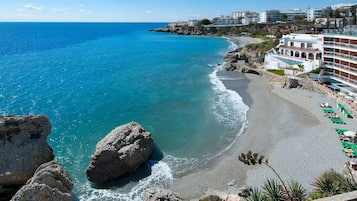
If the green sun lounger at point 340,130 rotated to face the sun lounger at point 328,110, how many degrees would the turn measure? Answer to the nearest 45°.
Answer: approximately 90° to its right

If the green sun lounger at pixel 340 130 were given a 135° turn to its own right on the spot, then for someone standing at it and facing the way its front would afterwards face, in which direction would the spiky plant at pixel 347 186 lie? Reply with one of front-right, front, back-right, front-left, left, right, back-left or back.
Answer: back-right

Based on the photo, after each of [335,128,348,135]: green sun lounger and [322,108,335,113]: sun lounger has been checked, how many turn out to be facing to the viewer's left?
2

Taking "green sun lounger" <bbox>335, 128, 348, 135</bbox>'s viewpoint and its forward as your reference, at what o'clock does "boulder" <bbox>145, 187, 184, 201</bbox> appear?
The boulder is roughly at 10 o'clock from the green sun lounger.

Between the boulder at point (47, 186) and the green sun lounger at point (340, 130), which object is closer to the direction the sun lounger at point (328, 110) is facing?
the boulder

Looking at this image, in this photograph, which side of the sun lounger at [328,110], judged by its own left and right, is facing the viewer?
left

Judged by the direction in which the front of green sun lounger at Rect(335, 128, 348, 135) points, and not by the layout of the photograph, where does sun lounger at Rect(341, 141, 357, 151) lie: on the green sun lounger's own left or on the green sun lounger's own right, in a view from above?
on the green sun lounger's own left

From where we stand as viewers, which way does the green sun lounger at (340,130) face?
facing to the left of the viewer

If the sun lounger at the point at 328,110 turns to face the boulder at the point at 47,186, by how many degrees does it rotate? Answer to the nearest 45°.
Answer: approximately 45° to its left

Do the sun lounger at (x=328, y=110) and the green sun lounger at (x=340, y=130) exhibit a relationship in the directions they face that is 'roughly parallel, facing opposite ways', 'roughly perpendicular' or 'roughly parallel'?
roughly parallel

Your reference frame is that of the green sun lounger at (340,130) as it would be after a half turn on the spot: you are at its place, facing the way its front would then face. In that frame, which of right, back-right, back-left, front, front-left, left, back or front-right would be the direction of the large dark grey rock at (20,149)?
back-right

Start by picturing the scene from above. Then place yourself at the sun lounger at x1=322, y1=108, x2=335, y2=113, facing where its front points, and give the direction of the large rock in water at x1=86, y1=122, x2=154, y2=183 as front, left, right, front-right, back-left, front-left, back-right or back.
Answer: front-left

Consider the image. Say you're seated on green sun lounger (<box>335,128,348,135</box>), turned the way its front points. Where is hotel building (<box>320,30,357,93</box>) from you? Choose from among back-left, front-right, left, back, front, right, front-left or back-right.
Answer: right

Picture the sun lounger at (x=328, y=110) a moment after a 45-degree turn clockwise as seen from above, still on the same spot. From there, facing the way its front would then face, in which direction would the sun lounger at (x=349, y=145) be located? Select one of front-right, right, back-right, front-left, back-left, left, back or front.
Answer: back-left

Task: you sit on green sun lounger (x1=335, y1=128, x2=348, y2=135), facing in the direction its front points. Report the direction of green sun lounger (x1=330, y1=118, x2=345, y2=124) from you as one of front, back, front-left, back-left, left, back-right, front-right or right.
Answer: right
